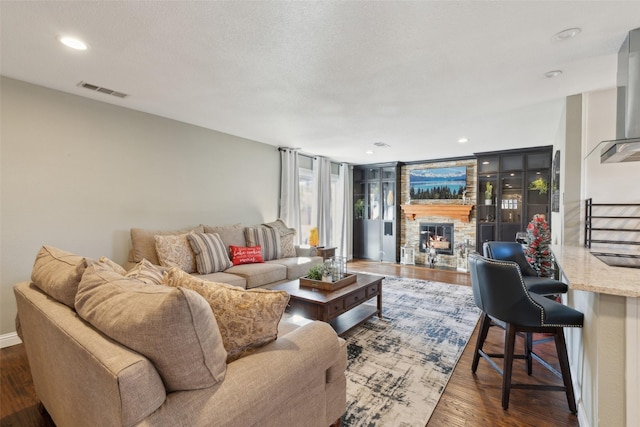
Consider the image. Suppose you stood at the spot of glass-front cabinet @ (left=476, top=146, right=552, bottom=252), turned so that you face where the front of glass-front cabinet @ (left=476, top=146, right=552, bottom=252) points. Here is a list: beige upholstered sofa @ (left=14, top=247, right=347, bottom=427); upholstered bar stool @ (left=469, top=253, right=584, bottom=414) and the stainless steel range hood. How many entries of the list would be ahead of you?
3

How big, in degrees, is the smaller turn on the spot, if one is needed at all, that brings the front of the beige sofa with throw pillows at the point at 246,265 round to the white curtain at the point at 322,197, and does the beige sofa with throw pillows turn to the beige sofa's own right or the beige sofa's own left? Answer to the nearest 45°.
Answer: approximately 90° to the beige sofa's own left

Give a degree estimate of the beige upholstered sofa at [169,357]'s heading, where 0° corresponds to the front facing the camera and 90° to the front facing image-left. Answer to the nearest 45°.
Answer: approximately 225°

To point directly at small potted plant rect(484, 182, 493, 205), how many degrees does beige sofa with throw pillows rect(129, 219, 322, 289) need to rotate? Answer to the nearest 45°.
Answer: approximately 45° to its left

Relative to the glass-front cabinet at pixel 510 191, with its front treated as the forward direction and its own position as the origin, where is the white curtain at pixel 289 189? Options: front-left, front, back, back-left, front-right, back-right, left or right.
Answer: front-right

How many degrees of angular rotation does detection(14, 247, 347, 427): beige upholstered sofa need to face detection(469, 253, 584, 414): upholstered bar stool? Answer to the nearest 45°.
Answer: approximately 45° to its right
